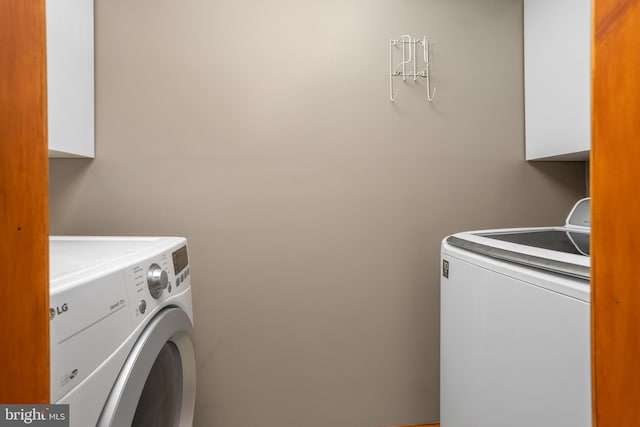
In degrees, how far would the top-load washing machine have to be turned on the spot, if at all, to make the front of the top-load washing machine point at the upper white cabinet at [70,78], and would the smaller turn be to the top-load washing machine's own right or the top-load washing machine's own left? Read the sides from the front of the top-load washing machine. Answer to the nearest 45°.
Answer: approximately 45° to the top-load washing machine's own right

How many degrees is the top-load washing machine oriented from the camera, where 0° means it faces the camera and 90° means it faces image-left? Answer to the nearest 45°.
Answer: approximately 45°

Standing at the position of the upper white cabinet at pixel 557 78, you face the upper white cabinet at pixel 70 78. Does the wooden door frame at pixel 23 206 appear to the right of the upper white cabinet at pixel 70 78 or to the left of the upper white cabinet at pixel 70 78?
left
